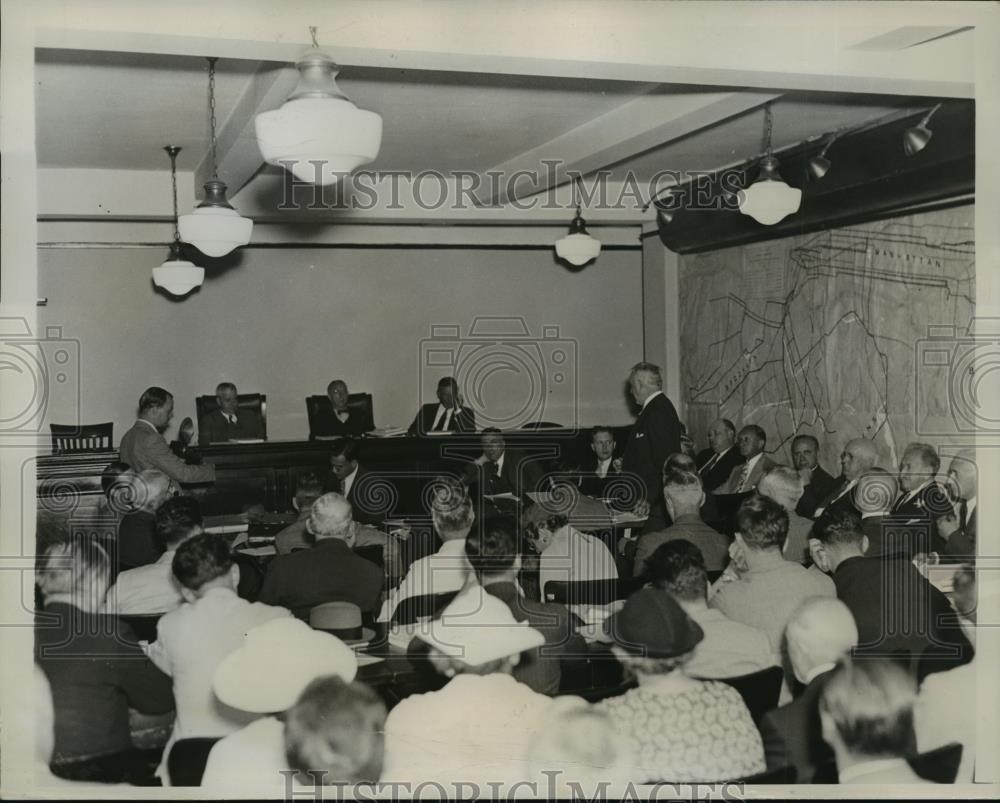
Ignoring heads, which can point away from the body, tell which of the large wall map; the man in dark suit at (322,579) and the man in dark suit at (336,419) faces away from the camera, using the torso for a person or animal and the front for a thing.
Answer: the man in dark suit at (322,579)

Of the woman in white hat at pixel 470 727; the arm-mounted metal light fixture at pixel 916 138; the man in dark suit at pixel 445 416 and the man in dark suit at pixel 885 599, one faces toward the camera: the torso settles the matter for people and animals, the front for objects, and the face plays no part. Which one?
the man in dark suit at pixel 445 416

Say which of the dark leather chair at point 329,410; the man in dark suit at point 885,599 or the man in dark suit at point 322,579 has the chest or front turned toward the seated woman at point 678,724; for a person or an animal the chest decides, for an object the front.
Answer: the dark leather chair

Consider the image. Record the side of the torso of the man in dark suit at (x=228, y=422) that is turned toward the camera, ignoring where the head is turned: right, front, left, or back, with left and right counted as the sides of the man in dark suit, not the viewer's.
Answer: front

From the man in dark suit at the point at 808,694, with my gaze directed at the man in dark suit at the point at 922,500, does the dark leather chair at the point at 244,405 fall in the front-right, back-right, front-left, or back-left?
front-left

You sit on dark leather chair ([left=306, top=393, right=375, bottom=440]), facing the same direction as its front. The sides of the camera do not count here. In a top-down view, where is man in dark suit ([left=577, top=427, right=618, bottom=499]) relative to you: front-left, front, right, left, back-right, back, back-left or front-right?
front-left

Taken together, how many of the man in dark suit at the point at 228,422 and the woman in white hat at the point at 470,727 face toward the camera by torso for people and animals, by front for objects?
1

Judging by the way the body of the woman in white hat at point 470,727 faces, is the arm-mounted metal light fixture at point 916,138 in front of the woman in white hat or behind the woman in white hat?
in front

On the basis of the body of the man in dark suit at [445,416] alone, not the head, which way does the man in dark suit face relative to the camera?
toward the camera

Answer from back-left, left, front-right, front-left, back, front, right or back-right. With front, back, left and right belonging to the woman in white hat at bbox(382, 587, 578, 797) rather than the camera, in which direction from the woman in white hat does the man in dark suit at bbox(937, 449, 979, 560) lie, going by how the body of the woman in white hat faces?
front-right

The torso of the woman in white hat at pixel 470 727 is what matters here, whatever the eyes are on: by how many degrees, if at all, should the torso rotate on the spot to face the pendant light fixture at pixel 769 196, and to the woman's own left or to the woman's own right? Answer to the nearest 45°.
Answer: approximately 45° to the woman's own right

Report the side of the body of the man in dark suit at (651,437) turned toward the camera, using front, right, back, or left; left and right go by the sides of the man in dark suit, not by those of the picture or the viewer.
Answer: left

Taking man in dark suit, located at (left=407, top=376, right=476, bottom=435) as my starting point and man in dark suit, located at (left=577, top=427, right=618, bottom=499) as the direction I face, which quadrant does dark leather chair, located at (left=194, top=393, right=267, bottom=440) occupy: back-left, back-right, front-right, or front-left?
back-right

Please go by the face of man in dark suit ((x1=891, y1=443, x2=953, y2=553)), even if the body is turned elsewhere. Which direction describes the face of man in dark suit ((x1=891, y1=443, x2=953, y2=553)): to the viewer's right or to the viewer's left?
to the viewer's left

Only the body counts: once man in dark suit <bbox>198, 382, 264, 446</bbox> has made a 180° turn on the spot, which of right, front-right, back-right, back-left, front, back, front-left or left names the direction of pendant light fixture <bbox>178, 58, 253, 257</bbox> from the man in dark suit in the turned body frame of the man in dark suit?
back

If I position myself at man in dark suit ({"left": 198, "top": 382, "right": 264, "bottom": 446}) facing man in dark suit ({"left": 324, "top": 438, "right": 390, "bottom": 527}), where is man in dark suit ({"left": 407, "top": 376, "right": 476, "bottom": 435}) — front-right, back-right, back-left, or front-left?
front-left

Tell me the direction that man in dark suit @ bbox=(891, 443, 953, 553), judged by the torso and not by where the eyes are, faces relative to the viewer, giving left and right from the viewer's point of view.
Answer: facing the viewer and to the left of the viewer

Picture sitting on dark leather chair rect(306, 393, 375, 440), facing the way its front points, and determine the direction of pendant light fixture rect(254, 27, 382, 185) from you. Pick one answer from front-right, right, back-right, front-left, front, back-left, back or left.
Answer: front

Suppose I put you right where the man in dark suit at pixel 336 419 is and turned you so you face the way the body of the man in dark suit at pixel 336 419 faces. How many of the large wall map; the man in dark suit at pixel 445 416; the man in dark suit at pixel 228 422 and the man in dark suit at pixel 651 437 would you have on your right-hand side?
1

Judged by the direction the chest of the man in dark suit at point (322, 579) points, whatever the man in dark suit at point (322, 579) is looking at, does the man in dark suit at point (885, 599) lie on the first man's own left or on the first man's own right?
on the first man's own right
